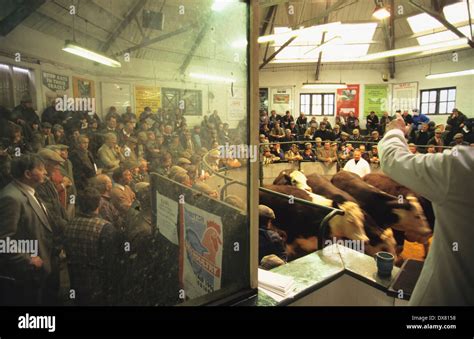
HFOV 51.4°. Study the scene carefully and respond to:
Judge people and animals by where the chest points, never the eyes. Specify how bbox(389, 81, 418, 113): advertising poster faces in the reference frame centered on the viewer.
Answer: facing the viewer

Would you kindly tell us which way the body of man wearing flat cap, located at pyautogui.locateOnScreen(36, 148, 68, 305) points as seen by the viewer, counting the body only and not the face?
to the viewer's right

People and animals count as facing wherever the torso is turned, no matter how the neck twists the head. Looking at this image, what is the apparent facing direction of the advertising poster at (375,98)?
toward the camera

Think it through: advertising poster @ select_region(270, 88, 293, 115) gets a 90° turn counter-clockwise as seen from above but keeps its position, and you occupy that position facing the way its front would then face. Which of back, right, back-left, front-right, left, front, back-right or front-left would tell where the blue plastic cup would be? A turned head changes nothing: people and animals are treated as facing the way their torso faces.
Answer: right

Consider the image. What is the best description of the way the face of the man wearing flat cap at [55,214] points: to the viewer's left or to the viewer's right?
to the viewer's right

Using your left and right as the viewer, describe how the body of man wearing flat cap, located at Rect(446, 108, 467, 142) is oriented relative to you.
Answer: facing the viewer and to the left of the viewer

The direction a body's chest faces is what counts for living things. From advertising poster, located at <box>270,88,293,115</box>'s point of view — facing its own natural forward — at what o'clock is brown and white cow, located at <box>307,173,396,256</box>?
The brown and white cow is roughly at 12 o'clock from the advertising poster.

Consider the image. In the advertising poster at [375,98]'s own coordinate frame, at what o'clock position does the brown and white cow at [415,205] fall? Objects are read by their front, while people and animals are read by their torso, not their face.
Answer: The brown and white cow is roughly at 12 o'clock from the advertising poster.

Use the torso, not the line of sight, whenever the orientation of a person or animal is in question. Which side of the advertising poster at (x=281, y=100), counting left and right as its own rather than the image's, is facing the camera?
front

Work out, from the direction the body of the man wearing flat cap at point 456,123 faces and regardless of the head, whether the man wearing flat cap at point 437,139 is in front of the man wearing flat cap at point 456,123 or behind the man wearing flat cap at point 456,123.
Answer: in front

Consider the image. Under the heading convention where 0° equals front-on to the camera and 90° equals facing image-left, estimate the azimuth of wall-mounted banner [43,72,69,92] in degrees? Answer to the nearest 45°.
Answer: approximately 315°

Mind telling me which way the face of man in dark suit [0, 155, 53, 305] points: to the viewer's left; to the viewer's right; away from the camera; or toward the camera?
to the viewer's right
